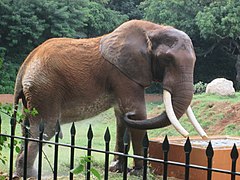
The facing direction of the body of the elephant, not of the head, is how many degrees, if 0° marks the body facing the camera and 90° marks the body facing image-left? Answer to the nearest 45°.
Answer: approximately 270°

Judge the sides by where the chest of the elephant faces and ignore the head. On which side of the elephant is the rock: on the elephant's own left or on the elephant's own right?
on the elephant's own left
